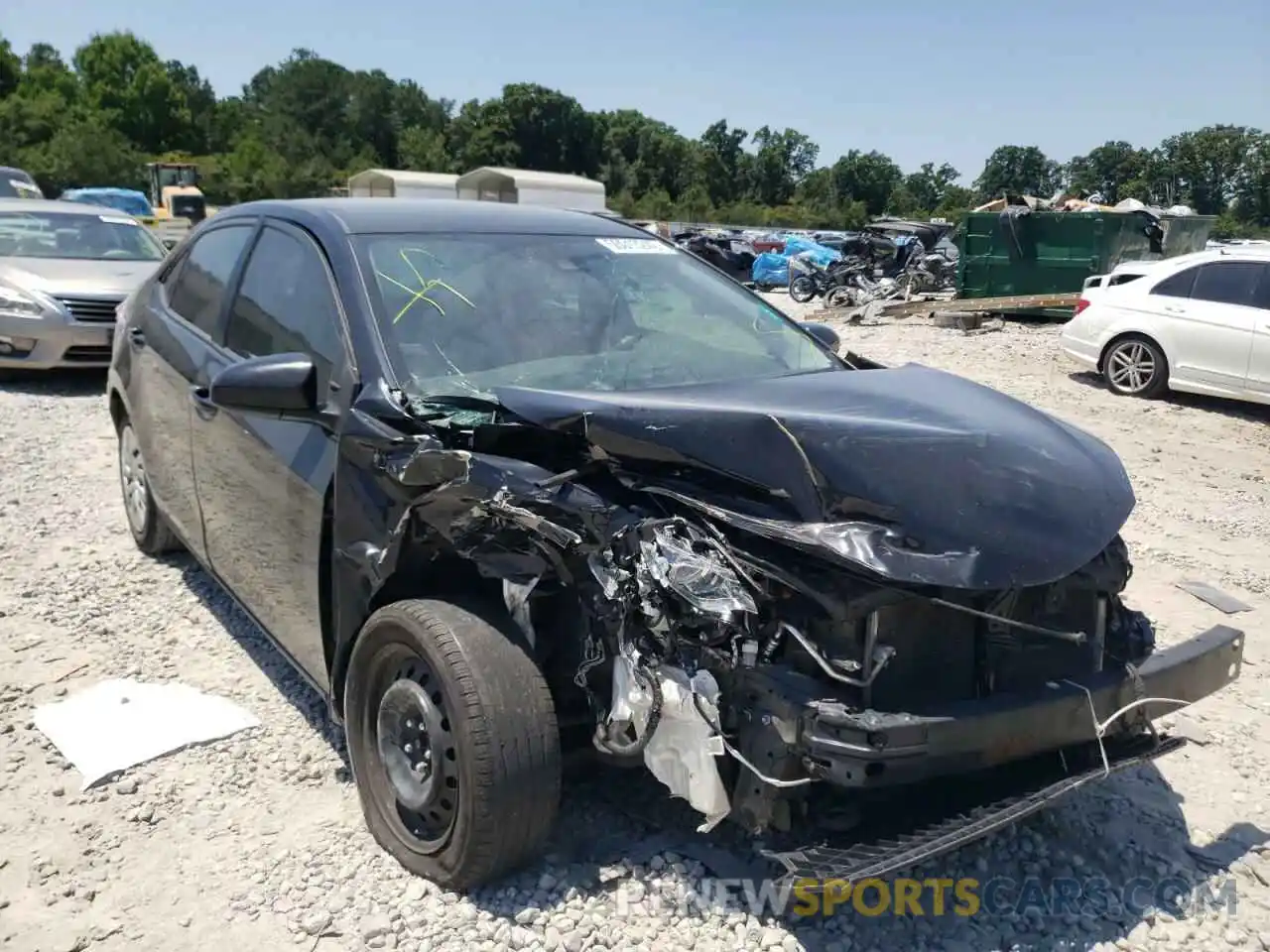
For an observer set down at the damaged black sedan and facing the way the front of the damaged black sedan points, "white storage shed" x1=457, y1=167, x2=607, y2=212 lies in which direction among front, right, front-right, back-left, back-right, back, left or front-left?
back-left

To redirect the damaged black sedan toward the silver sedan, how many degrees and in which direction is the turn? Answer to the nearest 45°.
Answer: approximately 180°

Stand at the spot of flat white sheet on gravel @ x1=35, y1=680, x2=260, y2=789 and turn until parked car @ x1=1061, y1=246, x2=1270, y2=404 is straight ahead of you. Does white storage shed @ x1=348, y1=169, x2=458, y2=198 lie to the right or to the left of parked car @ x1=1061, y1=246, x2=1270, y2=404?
left

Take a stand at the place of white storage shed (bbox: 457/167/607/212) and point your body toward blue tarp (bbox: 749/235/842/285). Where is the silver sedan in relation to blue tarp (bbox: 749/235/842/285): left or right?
right

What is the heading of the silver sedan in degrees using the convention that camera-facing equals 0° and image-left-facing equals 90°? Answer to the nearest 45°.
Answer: approximately 315°

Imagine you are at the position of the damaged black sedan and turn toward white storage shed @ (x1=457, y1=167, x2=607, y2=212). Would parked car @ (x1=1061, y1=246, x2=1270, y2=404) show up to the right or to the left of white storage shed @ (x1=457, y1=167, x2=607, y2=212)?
right

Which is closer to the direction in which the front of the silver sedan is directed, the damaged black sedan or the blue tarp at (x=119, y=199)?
the damaged black sedan

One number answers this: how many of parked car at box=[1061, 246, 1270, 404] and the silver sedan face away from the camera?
0

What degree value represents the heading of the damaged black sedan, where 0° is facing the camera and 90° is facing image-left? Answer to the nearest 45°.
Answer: approximately 315°

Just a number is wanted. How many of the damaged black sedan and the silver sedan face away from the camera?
0
